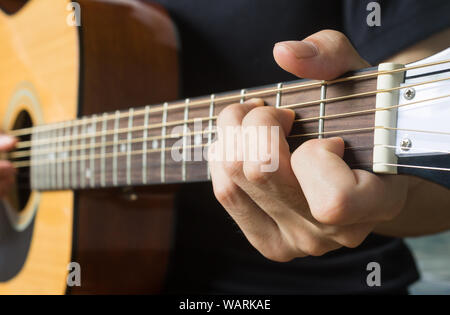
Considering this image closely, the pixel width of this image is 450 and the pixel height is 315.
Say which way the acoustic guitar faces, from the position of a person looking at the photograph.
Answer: facing the viewer and to the left of the viewer
